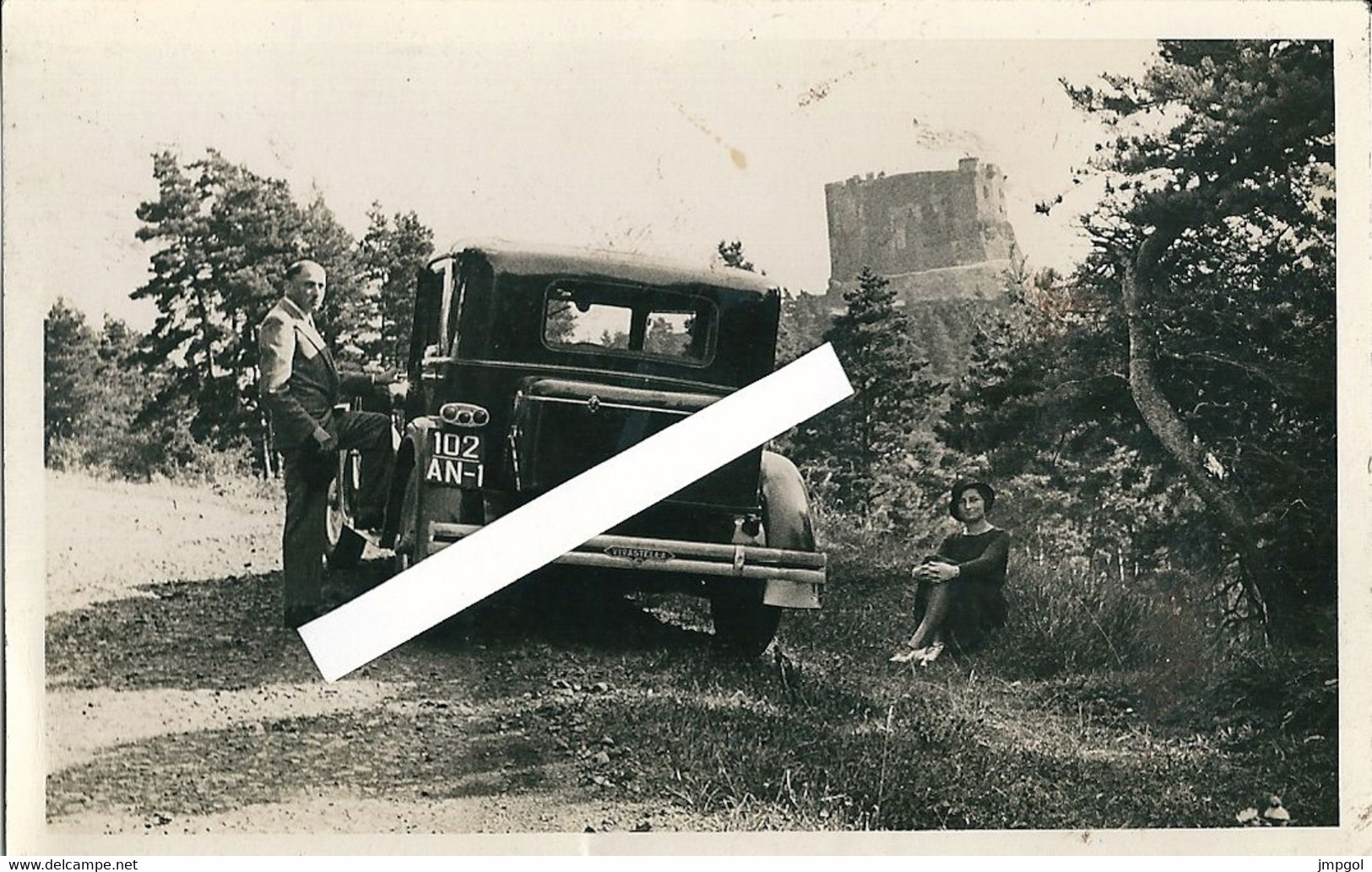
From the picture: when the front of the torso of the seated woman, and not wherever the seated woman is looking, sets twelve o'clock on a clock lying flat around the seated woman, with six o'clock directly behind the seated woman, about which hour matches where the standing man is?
The standing man is roughly at 1 o'clock from the seated woman.

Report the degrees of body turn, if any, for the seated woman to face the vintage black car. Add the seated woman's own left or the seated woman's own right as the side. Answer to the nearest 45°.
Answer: approximately 45° to the seated woman's own right

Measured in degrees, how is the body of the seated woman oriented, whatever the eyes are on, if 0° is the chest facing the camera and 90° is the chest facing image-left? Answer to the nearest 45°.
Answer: approximately 45°
